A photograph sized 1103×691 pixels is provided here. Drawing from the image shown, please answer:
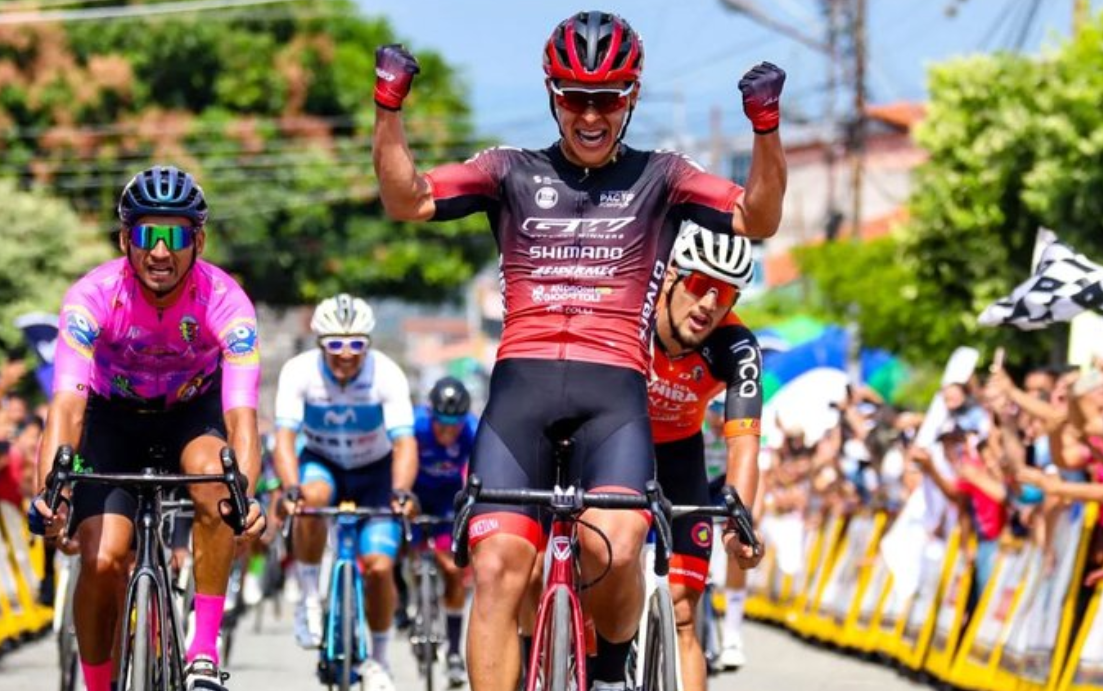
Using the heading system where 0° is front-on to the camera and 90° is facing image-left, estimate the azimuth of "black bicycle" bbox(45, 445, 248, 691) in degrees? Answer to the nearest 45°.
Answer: approximately 0°

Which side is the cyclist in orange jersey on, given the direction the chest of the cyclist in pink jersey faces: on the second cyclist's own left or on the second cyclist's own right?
on the second cyclist's own left

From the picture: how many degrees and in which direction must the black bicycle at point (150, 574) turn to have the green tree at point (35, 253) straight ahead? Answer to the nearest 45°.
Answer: approximately 180°

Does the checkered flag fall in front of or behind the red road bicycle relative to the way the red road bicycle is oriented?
behind

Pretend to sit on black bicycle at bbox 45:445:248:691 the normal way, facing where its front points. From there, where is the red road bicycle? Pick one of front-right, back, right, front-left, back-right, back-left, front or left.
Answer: front-left
